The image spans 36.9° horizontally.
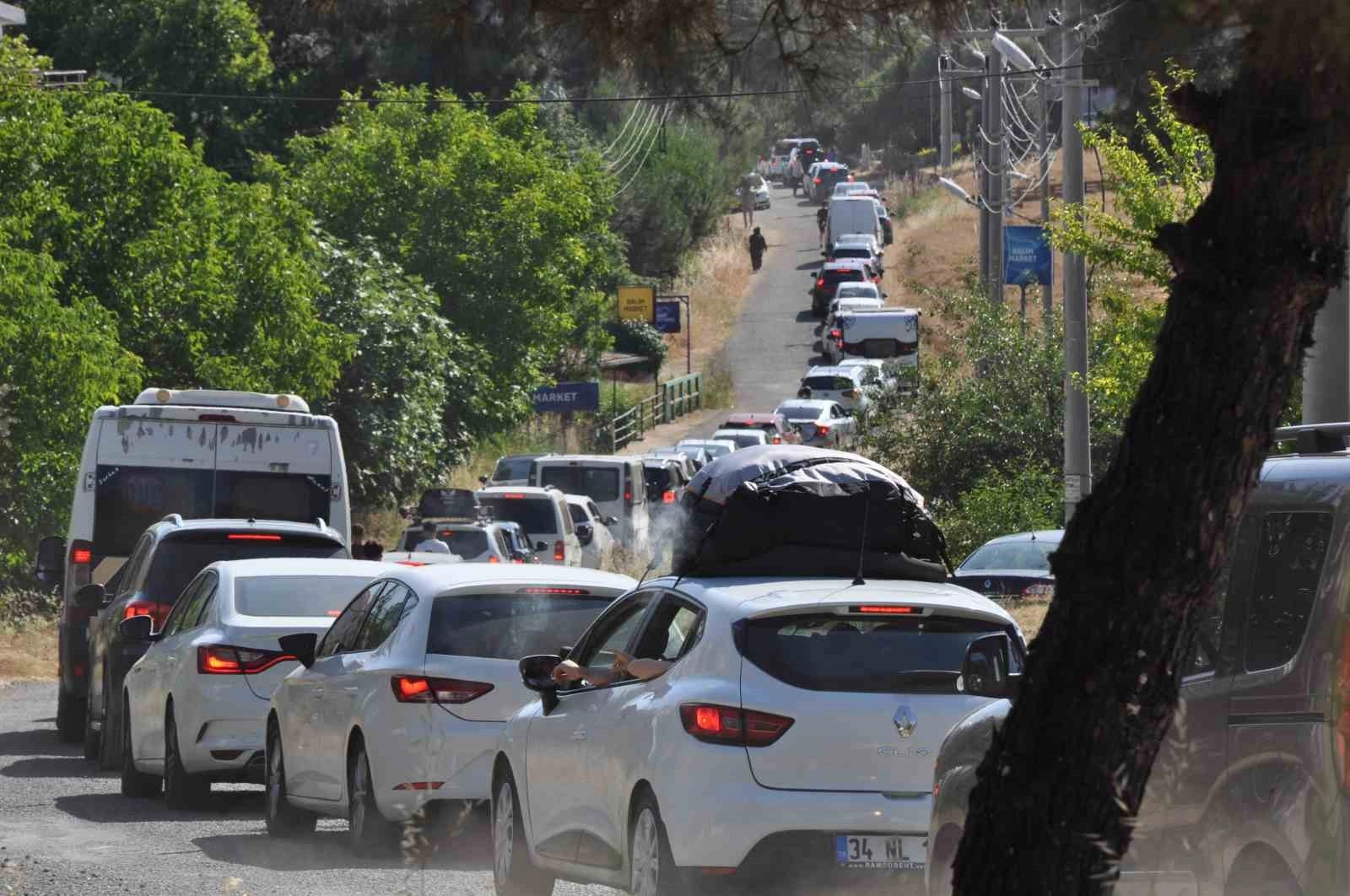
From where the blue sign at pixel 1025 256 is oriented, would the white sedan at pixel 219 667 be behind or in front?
in front

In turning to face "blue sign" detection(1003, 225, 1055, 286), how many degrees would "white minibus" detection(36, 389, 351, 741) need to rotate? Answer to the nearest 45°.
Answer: approximately 45° to its right

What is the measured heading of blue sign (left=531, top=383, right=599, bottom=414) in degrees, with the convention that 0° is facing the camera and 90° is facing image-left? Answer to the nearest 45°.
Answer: approximately 0°

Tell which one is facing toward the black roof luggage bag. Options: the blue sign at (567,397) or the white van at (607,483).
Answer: the blue sign

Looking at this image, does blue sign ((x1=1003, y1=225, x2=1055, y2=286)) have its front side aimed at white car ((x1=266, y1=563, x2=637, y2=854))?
yes

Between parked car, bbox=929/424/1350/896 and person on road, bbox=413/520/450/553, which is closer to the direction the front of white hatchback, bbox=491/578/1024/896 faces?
the person on road

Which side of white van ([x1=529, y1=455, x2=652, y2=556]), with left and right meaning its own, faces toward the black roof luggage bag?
back

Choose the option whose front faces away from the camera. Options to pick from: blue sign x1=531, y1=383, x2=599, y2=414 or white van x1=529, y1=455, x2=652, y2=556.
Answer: the white van

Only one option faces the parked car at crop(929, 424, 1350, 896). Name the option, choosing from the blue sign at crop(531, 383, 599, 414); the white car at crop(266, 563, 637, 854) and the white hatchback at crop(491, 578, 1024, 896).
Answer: the blue sign

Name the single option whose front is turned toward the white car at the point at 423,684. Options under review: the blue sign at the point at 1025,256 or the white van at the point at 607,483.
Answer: the blue sign

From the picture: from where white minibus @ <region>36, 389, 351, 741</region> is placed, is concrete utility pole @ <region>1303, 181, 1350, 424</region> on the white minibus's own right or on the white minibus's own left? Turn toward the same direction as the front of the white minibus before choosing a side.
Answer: on the white minibus's own right

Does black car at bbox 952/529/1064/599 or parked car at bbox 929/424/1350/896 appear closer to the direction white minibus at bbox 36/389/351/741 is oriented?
the black car

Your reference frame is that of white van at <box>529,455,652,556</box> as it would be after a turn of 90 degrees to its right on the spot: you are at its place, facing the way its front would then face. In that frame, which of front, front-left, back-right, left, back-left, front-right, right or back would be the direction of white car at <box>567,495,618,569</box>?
right

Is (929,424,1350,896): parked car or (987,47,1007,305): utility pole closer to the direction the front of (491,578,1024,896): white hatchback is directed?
the utility pole

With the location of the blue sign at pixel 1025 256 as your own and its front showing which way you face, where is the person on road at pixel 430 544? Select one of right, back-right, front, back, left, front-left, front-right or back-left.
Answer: front-right

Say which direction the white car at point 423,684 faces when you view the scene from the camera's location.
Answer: facing away from the viewer and to the left of the viewer

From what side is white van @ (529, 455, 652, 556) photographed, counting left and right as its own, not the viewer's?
back

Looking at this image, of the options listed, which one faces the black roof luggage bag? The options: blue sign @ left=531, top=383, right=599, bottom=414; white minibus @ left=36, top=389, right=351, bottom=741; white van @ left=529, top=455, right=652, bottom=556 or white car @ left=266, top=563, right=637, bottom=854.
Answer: the blue sign

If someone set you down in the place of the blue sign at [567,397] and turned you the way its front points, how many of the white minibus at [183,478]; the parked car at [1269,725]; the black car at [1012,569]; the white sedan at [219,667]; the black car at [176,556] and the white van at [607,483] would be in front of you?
6

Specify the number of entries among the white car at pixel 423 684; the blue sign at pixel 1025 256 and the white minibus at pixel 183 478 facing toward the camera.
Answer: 1
